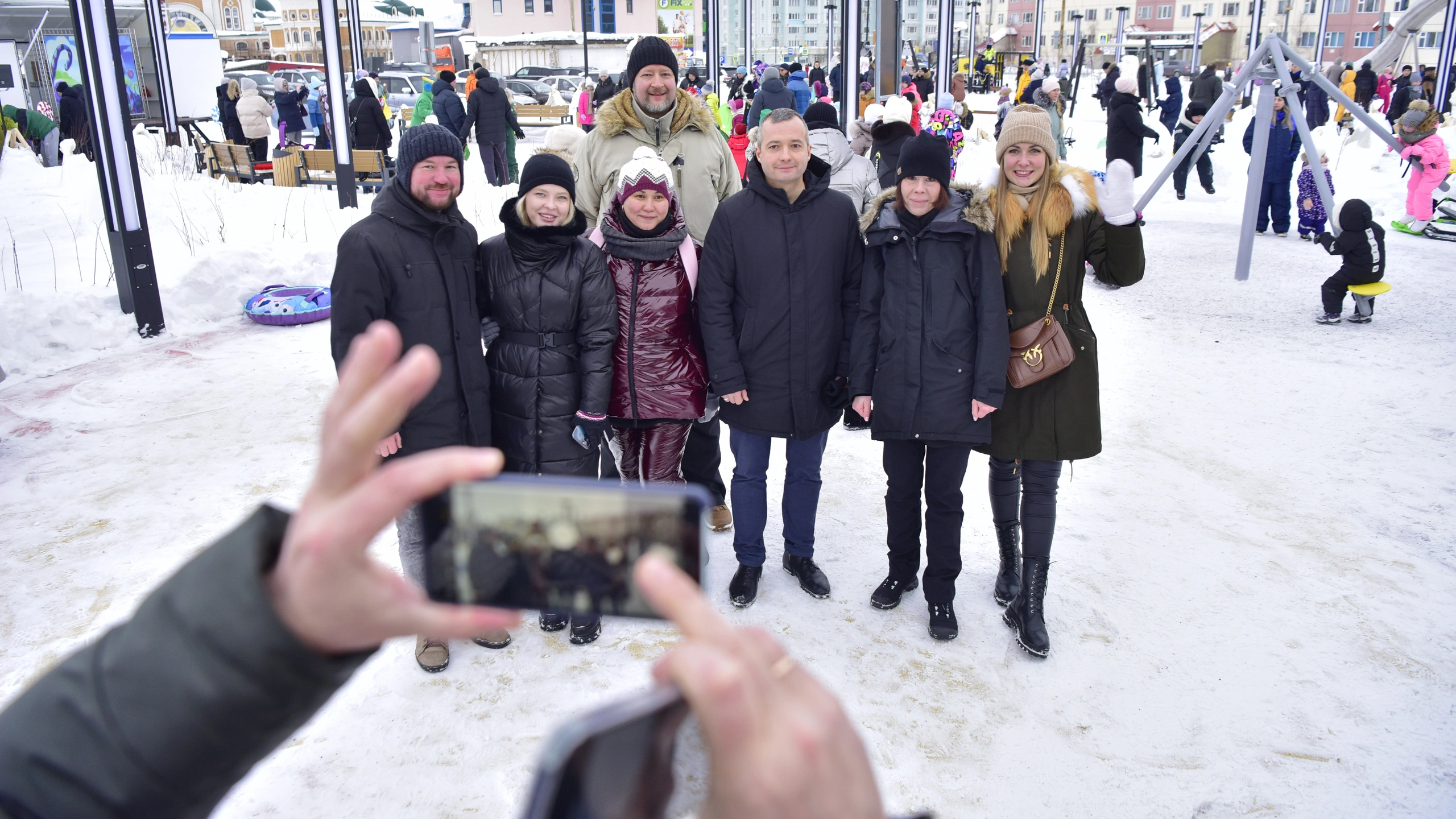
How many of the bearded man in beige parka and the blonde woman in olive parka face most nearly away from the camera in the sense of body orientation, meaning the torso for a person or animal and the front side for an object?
0

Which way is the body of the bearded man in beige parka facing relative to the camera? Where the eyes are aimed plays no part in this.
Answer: toward the camera

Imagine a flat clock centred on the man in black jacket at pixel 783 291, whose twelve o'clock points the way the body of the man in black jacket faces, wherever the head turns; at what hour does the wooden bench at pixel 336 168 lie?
The wooden bench is roughly at 5 o'clock from the man in black jacket.

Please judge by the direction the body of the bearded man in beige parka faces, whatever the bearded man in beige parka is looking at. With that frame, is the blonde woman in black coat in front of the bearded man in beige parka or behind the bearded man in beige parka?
in front

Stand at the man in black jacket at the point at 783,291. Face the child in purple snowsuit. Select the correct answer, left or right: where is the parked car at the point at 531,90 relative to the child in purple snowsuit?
left

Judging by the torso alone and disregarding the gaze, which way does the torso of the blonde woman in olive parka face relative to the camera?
toward the camera

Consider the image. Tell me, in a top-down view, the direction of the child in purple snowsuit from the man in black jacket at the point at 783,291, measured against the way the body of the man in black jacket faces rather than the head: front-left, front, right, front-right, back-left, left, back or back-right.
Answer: back-left

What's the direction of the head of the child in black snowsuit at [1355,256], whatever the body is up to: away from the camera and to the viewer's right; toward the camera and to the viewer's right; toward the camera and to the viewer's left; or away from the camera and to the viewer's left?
away from the camera and to the viewer's left
